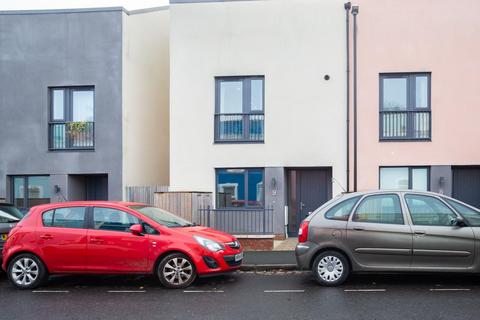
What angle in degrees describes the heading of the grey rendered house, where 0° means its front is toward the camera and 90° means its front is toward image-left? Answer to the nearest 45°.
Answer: approximately 0°

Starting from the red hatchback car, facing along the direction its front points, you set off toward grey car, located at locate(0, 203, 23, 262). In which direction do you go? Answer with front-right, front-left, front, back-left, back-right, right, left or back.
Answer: back-left

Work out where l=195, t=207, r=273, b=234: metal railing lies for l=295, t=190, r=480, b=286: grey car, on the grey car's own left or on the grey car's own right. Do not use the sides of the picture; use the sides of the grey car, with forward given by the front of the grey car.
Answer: on the grey car's own left

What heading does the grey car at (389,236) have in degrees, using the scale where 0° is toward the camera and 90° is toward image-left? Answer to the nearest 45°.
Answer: approximately 270°

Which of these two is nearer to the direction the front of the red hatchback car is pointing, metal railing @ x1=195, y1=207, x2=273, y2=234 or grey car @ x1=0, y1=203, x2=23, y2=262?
the metal railing

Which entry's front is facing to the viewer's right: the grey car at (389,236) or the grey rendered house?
the grey car

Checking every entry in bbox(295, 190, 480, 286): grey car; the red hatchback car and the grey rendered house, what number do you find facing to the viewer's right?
2

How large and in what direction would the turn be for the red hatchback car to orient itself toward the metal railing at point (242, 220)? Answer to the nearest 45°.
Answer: approximately 45° to its left

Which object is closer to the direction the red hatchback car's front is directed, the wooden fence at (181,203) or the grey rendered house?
the wooden fence

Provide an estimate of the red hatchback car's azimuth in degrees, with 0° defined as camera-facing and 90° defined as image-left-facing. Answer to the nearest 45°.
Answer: approximately 270°

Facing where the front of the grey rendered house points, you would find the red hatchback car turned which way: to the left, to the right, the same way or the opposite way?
to the left

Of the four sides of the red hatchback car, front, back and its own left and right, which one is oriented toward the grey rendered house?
left

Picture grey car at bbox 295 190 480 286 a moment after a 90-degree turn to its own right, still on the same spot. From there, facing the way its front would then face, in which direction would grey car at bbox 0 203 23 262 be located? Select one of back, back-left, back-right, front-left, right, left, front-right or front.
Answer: right

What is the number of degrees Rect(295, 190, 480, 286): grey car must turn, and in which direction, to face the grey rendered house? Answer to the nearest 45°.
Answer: approximately 135° to its left

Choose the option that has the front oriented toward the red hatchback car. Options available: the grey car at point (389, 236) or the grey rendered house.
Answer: the grey rendered house

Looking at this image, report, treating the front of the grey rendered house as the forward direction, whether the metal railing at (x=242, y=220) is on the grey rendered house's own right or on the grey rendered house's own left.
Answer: on the grey rendered house's own left

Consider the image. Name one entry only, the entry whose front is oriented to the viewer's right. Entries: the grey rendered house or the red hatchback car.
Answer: the red hatchback car

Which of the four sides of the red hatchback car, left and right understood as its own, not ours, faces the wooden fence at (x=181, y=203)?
left
